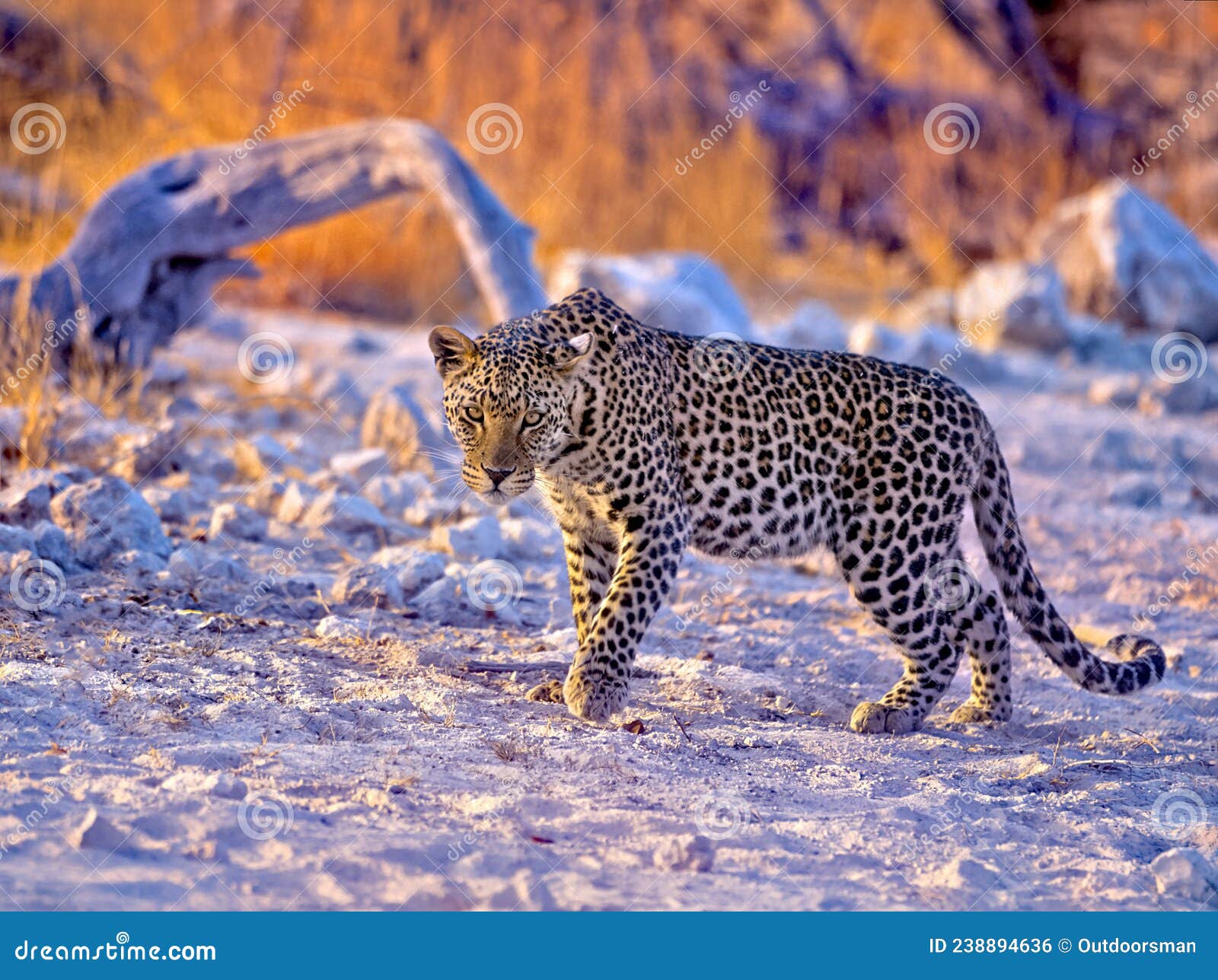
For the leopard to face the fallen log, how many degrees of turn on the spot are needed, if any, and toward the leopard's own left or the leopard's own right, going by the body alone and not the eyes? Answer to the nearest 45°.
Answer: approximately 45° to the leopard's own right

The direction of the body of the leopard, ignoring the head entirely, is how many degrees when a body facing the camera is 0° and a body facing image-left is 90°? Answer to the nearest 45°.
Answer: approximately 90°
